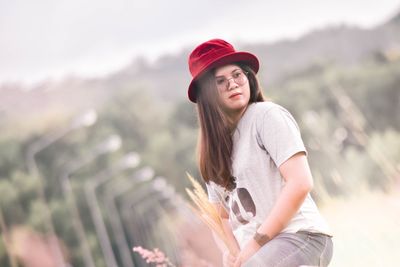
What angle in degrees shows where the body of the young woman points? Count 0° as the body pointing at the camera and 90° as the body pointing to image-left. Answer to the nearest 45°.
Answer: approximately 45°
